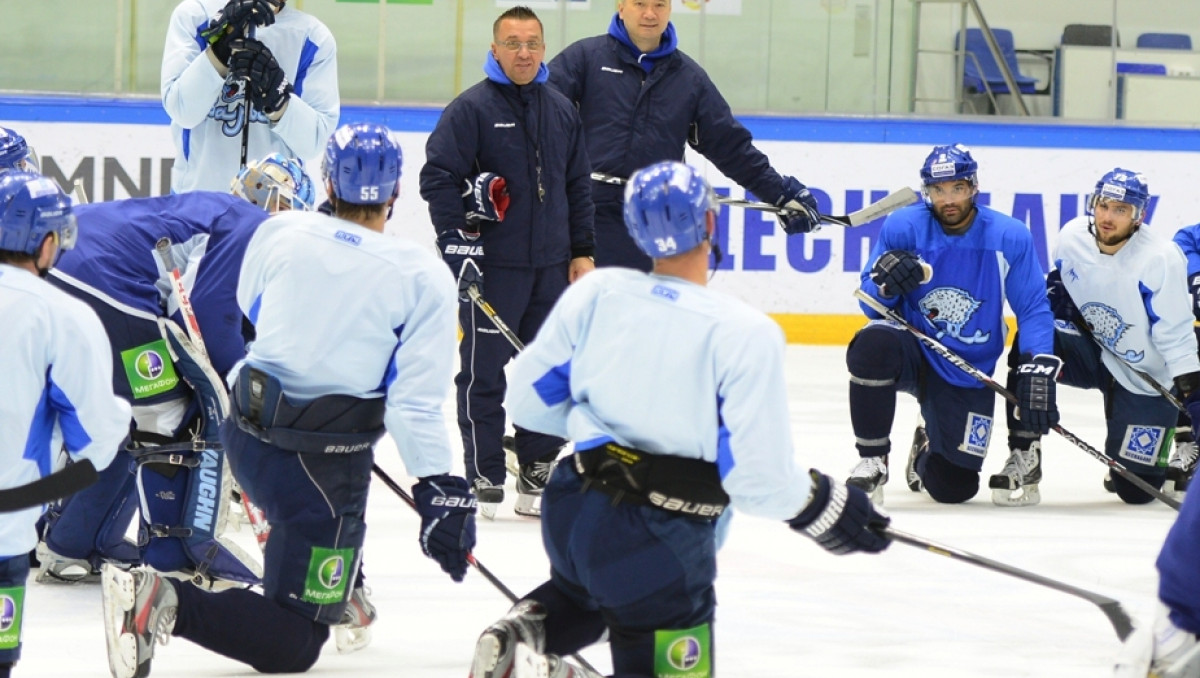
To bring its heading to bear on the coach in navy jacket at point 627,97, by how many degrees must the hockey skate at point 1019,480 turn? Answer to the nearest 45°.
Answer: approximately 45° to its right

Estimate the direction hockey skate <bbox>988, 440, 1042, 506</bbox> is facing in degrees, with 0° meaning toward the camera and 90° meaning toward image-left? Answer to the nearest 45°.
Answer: approximately 45°

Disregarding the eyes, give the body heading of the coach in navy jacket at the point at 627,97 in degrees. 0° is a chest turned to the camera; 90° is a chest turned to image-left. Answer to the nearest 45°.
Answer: approximately 0°
